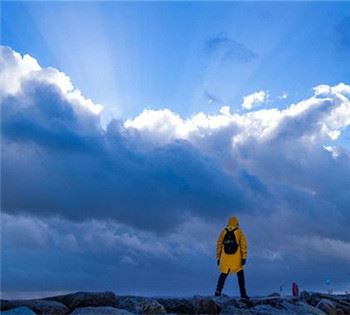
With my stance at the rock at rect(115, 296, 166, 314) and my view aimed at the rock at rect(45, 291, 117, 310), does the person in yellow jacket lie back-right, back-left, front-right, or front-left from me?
back-right

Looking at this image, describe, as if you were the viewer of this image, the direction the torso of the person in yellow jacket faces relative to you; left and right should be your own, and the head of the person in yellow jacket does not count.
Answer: facing away from the viewer

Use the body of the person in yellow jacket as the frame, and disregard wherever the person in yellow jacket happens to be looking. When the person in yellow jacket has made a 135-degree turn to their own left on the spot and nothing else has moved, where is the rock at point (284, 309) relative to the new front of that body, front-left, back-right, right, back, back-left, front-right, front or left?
left

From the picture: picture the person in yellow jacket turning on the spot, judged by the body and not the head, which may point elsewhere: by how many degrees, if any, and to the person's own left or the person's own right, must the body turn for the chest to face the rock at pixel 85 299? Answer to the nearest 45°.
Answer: approximately 135° to the person's own left

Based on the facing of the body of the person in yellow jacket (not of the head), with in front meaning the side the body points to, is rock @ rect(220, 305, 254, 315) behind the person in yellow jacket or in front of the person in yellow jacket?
behind

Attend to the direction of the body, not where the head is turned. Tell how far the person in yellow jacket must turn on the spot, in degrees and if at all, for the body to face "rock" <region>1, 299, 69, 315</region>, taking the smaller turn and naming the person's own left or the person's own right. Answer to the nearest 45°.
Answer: approximately 135° to the person's own left

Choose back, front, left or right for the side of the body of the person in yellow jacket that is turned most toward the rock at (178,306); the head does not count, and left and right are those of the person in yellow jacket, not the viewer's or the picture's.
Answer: back

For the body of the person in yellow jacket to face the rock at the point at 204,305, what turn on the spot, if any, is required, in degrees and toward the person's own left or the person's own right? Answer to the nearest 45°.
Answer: approximately 180°
